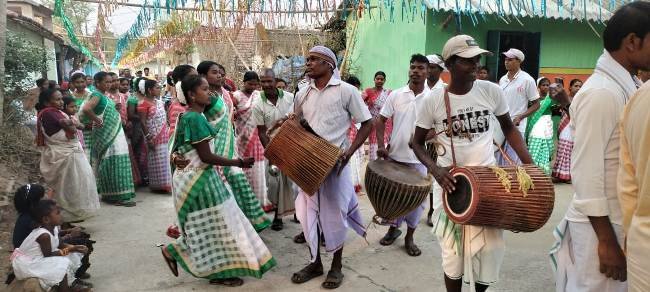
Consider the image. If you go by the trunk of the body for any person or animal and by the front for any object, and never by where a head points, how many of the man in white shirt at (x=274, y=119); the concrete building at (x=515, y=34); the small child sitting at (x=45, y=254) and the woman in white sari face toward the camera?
2

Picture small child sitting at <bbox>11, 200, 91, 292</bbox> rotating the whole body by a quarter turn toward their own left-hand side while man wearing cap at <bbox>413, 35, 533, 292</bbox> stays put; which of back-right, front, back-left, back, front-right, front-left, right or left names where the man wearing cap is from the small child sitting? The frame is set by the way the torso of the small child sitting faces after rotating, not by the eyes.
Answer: back-right

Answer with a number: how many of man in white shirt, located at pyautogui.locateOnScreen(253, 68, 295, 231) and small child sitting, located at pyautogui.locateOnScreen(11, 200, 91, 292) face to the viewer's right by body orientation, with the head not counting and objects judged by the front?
1

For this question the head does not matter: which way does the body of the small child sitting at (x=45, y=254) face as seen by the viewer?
to the viewer's right

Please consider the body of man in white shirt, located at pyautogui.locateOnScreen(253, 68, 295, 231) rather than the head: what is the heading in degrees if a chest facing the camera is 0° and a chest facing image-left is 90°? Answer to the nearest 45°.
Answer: approximately 0°

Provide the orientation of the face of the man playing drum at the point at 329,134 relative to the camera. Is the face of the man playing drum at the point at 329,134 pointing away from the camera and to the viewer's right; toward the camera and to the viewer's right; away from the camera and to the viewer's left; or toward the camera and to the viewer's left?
toward the camera and to the viewer's left

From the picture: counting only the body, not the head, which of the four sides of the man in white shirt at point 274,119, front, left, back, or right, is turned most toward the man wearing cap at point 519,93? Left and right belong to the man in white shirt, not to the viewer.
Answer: left

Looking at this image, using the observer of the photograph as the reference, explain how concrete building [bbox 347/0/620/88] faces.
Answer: facing the viewer

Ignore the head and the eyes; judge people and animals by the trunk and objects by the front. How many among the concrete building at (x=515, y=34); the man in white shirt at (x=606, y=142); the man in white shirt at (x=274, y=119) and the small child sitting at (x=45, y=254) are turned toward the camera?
2

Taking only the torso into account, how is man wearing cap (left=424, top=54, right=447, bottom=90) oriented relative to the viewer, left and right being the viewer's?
facing the viewer and to the left of the viewer

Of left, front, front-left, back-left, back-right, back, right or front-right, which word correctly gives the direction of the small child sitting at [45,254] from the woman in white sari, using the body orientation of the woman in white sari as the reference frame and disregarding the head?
right

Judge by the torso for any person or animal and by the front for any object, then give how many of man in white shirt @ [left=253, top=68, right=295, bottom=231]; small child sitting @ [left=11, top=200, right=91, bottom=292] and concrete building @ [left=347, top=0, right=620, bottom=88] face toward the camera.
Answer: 2
